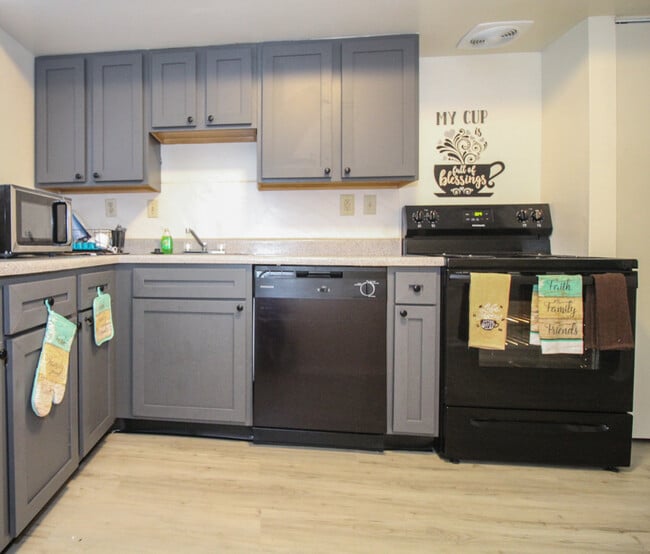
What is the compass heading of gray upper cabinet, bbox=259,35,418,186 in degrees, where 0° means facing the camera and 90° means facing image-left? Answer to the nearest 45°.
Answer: approximately 0°

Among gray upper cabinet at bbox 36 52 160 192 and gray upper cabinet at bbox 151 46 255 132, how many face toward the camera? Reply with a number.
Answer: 2

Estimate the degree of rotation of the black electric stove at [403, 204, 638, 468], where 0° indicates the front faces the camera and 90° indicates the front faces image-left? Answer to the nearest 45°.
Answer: approximately 0°

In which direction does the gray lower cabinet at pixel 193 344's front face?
toward the camera

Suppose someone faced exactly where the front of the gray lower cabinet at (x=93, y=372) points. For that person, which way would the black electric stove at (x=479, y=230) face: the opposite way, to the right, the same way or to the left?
to the right

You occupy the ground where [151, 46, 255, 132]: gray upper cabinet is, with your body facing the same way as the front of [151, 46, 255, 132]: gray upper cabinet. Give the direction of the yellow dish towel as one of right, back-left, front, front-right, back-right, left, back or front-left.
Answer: front-left

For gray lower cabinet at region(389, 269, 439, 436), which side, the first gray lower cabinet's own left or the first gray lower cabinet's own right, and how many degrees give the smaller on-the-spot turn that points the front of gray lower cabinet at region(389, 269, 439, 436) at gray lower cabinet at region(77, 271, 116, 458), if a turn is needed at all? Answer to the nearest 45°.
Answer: approximately 90° to the first gray lower cabinet's own right

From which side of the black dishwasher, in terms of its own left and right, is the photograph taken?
front

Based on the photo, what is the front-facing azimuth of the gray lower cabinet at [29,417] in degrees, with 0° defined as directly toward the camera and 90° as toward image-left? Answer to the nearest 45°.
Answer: approximately 315°

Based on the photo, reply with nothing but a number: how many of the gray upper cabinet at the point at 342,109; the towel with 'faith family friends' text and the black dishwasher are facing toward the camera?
3
